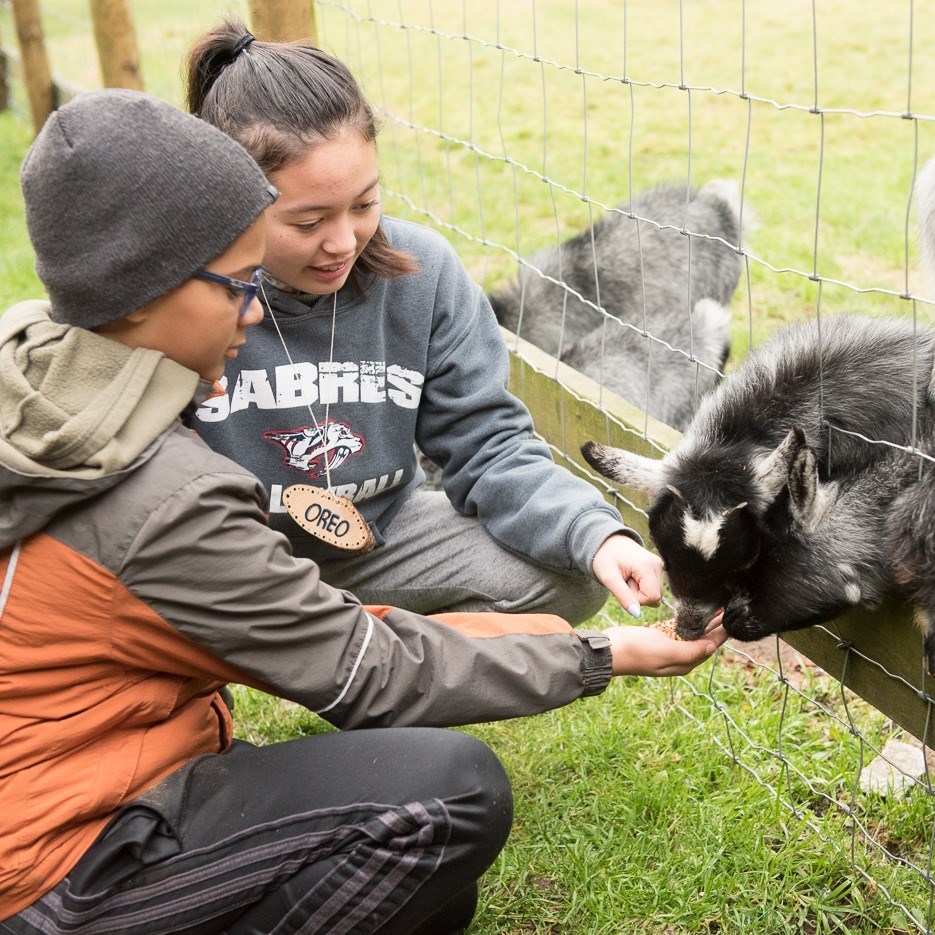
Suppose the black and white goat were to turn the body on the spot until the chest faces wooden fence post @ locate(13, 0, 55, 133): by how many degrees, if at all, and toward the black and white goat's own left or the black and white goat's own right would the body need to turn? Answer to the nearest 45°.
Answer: approximately 90° to the black and white goat's own right

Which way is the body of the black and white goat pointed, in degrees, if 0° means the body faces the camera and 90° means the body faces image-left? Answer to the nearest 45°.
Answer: approximately 45°

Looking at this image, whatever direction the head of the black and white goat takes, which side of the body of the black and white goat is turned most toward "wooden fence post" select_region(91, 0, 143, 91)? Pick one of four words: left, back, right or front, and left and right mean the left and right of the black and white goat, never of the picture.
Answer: right

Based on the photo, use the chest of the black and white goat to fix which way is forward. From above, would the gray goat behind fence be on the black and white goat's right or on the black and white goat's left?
on the black and white goat's right
